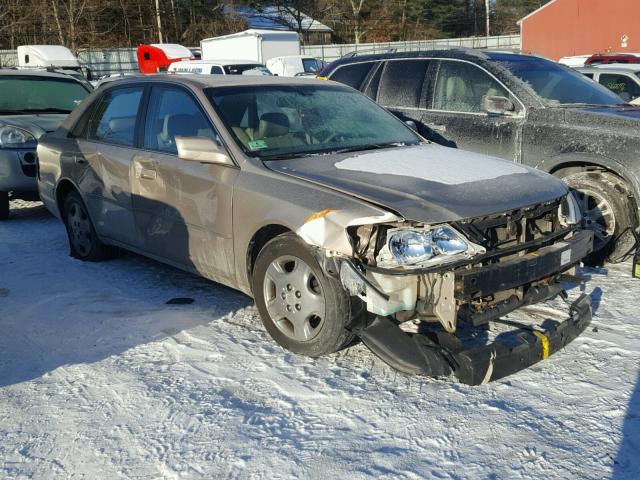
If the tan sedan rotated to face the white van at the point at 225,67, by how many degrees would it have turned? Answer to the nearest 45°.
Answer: approximately 135° to its left

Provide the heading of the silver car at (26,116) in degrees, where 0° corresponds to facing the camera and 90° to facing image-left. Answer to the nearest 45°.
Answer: approximately 315°

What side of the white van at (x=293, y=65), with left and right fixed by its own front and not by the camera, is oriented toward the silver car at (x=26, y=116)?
right

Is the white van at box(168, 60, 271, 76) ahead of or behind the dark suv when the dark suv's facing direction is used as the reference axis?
behind

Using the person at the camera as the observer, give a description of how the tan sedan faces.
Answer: facing the viewer and to the right of the viewer
